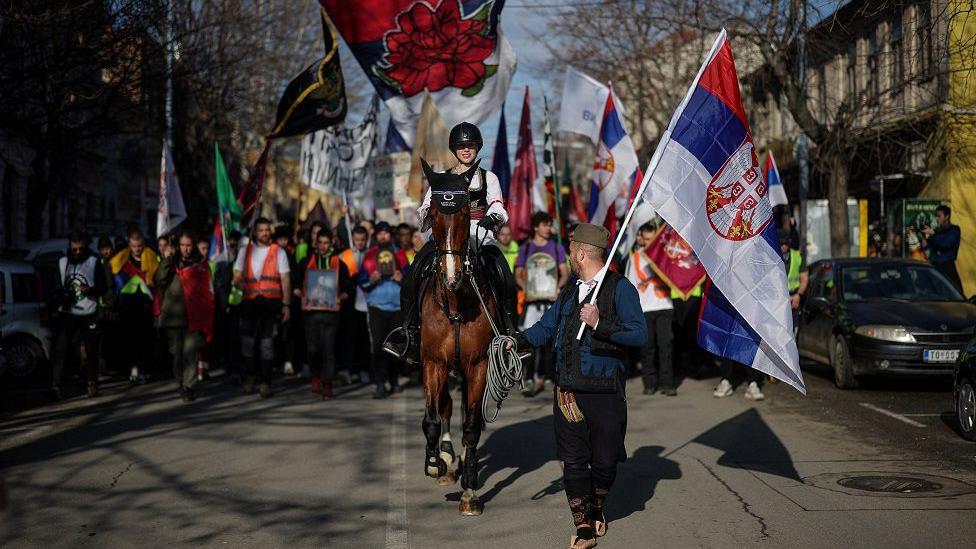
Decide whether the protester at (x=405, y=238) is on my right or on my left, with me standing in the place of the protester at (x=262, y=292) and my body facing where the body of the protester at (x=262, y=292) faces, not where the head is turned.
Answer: on my left

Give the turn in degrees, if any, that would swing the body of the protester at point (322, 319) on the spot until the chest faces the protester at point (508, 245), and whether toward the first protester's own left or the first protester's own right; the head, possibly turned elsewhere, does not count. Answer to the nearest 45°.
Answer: approximately 90° to the first protester's own left

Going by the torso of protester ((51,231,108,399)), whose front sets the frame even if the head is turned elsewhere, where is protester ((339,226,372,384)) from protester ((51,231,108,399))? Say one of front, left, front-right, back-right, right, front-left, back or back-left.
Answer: left

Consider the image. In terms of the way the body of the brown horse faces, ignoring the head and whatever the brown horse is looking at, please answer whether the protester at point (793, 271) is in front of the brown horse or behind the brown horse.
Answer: behind

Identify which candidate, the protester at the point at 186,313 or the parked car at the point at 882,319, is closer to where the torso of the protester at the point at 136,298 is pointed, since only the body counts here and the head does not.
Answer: the protester

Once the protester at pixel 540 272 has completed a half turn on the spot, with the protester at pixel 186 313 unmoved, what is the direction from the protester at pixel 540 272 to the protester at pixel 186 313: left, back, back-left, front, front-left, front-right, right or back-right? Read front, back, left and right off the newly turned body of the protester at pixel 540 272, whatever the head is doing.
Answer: left

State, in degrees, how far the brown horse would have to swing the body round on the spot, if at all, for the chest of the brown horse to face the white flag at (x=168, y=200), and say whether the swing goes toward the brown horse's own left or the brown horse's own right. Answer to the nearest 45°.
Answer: approximately 135° to the brown horse's own right

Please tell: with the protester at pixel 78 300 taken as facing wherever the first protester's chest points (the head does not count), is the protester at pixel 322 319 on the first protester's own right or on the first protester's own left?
on the first protester's own left

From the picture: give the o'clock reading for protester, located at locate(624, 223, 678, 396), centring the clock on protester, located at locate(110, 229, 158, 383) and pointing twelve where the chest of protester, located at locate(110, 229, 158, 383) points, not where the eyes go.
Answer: protester, located at locate(624, 223, 678, 396) is roughly at 10 o'clock from protester, located at locate(110, 229, 158, 383).
